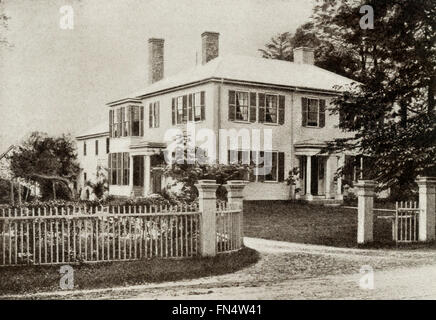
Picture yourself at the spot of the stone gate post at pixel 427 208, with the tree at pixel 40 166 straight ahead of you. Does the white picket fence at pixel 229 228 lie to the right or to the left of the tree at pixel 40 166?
left

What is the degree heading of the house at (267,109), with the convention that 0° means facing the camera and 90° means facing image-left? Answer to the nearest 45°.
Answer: approximately 315°

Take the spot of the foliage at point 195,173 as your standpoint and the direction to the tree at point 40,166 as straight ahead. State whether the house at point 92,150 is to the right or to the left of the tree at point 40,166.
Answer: right

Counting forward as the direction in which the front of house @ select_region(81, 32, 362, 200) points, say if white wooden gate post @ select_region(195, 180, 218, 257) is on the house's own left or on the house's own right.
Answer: on the house's own right

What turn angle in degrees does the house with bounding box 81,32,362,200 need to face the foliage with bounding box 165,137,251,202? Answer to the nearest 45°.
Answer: approximately 45° to its right

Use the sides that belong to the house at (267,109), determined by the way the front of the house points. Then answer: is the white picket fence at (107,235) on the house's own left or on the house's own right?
on the house's own right
